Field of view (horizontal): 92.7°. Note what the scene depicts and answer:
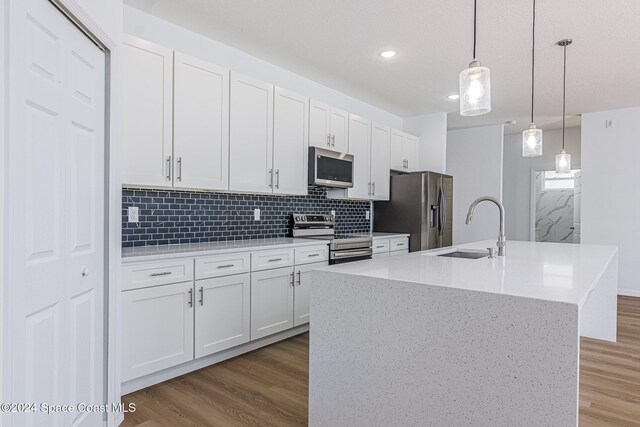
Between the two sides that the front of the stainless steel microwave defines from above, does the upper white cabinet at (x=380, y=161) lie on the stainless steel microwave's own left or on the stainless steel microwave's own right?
on the stainless steel microwave's own left

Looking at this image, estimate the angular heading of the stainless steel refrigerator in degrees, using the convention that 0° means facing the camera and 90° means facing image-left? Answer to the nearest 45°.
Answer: approximately 315°

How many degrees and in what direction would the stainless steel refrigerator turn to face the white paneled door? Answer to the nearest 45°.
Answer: approximately 45° to its right

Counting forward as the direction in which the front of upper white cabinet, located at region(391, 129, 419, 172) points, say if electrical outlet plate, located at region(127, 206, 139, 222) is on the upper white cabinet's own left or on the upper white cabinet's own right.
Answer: on the upper white cabinet's own right

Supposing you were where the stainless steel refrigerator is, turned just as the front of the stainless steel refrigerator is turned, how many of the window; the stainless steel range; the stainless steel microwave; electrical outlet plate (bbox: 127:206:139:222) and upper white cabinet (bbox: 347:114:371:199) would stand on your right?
4

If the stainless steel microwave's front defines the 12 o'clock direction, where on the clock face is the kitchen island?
The kitchen island is roughly at 1 o'clock from the stainless steel microwave.

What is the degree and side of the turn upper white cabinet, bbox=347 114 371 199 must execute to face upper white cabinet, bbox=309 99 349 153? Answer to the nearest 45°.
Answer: approximately 90° to its right

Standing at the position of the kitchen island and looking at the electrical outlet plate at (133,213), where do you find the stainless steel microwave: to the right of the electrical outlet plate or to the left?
right

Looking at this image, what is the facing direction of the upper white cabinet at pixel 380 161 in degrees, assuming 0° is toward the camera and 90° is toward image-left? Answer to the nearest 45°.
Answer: approximately 315°

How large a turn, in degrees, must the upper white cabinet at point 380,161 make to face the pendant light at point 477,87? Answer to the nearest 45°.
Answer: approximately 45° to its right

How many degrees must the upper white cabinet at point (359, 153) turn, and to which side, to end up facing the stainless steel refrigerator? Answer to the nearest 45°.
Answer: approximately 90° to its left
